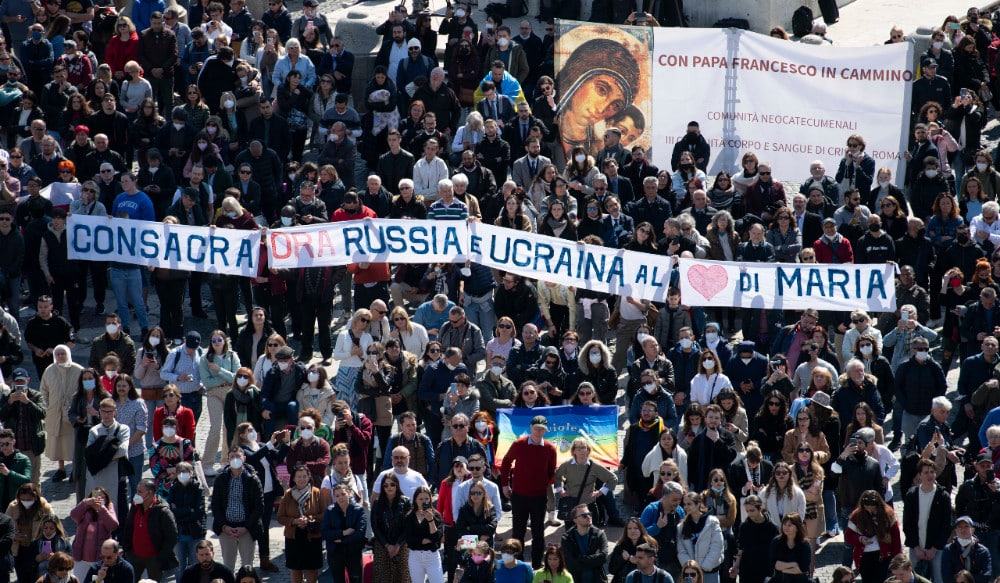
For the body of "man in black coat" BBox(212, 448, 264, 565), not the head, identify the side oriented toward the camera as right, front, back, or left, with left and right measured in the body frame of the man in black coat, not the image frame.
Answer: front

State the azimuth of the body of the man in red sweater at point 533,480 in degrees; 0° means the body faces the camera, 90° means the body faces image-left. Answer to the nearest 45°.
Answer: approximately 0°

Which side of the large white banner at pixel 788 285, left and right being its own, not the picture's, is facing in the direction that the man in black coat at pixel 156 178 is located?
right

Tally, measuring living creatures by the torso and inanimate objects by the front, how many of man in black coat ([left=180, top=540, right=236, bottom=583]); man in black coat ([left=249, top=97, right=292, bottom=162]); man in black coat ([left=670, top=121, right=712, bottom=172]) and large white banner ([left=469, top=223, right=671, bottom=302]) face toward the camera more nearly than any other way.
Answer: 4

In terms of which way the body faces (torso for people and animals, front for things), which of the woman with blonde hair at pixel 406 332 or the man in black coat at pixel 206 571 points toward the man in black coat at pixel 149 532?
the woman with blonde hair

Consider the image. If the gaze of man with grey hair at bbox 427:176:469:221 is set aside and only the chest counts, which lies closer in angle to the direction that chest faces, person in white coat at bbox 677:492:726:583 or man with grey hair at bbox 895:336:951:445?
the person in white coat

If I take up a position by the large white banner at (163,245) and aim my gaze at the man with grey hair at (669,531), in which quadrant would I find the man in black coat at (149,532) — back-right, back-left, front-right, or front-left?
front-right

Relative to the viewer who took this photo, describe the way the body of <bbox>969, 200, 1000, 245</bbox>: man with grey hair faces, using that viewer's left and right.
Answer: facing the viewer

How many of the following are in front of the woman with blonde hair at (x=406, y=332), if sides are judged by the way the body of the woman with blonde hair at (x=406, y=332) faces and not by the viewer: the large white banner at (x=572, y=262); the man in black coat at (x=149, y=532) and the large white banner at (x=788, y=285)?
1

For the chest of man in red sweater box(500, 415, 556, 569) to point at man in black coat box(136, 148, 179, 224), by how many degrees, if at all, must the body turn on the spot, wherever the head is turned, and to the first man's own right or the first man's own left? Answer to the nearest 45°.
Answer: approximately 135° to the first man's own right

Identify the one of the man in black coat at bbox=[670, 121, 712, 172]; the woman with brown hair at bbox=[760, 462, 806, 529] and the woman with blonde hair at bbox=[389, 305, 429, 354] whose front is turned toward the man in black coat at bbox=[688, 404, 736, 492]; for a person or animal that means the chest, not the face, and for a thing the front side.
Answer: the man in black coat at bbox=[670, 121, 712, 172]

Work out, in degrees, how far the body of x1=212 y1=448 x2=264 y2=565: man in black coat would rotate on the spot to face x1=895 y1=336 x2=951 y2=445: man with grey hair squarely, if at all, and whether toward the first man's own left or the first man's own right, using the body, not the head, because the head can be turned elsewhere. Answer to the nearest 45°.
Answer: approximately 90° to the first man's own left

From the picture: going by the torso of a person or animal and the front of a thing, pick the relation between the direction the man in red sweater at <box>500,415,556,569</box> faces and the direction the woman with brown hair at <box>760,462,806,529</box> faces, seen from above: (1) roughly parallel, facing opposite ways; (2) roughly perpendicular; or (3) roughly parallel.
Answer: roughly parallel

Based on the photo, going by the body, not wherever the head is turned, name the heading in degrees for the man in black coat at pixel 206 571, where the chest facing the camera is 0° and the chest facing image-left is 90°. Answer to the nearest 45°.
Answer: approximately 0°

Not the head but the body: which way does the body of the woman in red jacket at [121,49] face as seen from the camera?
toward the camera

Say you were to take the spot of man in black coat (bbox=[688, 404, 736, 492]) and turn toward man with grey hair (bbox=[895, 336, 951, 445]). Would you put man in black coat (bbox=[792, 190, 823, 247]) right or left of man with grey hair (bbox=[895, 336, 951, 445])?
left
